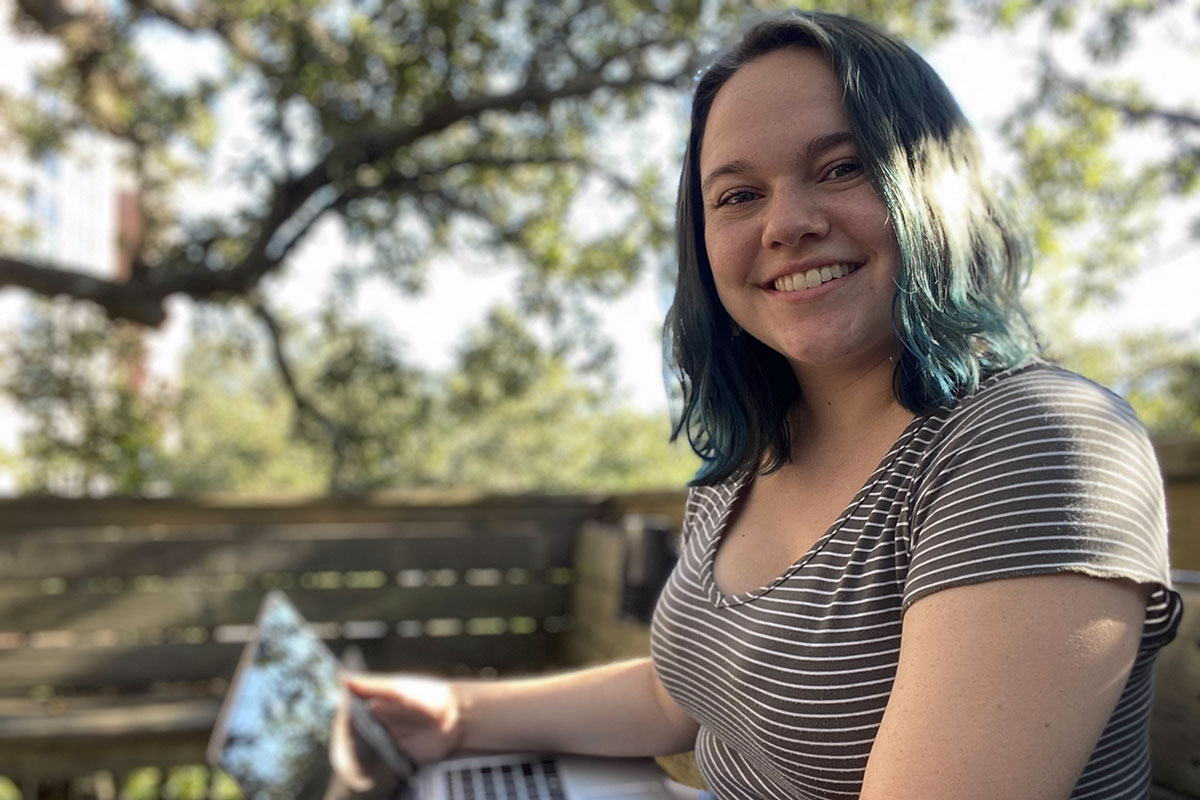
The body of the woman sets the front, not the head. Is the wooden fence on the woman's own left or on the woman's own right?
on the woman's own right

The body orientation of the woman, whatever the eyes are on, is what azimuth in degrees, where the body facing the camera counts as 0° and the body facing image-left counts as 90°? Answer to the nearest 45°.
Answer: approximately 45°
